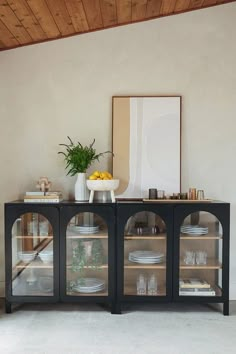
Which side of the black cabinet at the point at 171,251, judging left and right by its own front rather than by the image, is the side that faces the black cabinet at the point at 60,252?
right

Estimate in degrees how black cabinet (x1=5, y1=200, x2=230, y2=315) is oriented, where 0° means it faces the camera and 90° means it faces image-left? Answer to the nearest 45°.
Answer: approximately 0°

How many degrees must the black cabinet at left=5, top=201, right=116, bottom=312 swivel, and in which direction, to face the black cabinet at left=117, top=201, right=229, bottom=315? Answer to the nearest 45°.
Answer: approximately 90° to its left

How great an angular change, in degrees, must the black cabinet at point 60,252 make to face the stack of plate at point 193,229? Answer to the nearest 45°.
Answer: approximately 90° to its left

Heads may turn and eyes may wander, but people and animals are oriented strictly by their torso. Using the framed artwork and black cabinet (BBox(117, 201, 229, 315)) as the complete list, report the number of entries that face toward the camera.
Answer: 2

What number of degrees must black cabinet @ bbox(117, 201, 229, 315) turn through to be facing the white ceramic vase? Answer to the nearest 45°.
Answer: approximately 90° to its right

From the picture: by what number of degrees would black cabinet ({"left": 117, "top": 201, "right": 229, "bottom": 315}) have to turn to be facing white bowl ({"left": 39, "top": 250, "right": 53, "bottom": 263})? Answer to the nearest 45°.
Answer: approximately 90° to its right

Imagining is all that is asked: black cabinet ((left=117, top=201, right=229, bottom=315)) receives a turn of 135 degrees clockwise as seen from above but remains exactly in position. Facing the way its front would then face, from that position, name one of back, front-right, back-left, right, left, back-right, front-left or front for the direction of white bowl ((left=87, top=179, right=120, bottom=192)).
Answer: front-left

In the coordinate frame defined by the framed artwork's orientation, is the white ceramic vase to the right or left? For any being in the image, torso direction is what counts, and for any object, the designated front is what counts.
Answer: on its right
